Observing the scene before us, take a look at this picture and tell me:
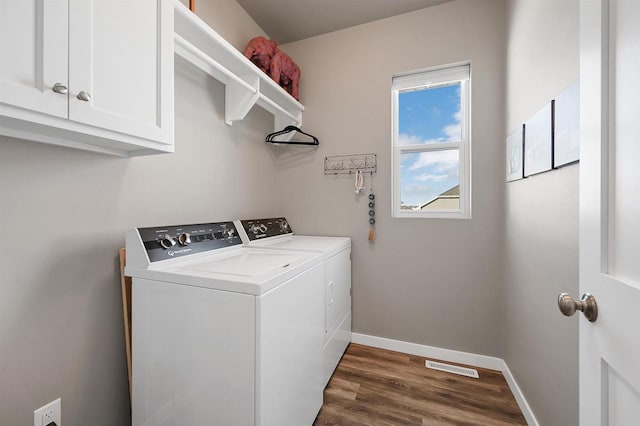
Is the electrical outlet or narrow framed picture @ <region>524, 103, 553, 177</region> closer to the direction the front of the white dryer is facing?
the narrow framed picture

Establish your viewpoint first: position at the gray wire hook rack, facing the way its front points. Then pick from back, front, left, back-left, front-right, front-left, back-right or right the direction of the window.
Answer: left

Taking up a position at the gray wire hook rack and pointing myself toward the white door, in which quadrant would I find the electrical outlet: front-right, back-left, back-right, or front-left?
front-right

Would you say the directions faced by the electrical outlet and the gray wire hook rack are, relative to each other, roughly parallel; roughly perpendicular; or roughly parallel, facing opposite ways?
roughly perpendicular

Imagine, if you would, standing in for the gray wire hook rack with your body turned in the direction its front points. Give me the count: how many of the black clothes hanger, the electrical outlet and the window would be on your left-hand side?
1

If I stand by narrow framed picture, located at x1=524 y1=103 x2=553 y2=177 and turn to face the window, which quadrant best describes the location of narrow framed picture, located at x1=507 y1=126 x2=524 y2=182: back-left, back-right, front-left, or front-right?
front-right

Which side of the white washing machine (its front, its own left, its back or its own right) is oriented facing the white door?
front

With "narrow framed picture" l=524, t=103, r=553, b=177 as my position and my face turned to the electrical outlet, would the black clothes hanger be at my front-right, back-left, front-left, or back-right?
front-right

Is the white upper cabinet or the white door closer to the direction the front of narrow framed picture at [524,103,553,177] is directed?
the white upper cabinet

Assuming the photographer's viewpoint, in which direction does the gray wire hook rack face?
facing the viewer

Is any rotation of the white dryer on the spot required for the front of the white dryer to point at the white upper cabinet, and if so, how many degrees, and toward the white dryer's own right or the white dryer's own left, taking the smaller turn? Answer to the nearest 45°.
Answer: approximately 90° to the white dryer's own right

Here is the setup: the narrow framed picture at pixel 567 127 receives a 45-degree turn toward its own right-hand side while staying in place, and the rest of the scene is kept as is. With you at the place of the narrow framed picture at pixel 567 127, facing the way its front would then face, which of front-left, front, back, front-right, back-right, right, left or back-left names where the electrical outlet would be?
front-left

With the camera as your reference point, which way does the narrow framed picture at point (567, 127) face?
facing the viewer and to the left of the viewer

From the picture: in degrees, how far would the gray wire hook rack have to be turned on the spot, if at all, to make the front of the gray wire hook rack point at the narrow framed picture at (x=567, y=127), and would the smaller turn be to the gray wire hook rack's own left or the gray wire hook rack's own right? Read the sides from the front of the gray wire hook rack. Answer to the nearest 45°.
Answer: approximately 45° to the gray wire hook rack's own left

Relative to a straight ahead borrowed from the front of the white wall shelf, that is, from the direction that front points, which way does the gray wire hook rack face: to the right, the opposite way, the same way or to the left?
to the right

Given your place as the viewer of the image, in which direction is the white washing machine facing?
facing the viewer and to the right of the viewer

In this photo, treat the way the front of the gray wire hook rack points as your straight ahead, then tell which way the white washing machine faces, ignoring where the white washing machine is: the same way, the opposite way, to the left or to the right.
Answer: to the left
